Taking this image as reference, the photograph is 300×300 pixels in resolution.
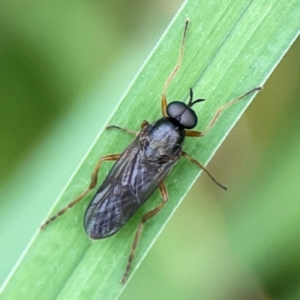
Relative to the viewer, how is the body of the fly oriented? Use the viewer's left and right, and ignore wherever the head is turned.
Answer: facing away from the viewer and to the right of the viewer
